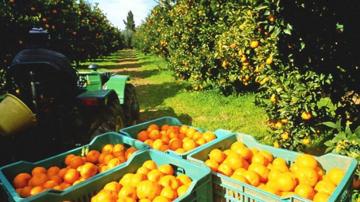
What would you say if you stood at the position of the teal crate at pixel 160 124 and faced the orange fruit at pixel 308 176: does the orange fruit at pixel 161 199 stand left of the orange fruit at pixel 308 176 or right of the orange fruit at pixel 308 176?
right

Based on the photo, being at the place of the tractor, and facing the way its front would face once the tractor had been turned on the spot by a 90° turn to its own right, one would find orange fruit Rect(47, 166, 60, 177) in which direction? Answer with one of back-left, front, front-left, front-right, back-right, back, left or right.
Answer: front-right

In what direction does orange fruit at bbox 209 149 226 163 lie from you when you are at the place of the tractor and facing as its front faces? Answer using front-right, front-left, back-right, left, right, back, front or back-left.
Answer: right

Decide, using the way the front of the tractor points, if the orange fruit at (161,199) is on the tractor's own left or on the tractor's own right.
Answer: on the tractor's own right

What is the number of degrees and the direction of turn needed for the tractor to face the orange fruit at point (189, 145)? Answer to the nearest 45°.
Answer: approximately 90° to its right

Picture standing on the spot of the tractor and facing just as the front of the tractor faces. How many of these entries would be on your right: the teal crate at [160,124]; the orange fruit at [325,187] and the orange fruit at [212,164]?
3

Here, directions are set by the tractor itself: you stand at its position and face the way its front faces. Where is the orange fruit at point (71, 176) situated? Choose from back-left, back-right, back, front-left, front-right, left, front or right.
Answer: back-right

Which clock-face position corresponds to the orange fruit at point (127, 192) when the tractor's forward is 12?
The orange fruit is roughly at 4 o'clock from the tractor.

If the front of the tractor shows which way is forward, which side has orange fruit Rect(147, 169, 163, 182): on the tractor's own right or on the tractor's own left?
on the tractor's own right

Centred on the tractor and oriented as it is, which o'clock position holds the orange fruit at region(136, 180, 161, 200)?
The orange fruit is roughly at 4 o'clock from the tractor.

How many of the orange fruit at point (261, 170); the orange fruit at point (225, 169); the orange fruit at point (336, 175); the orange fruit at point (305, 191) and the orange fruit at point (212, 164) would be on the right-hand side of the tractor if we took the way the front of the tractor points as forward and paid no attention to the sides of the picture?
5

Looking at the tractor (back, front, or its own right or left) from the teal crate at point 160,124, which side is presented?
right

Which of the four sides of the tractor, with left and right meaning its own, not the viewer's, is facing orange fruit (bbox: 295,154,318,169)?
right

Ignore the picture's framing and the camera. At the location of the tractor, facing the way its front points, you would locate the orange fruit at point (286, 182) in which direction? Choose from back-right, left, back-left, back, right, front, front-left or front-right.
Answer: right

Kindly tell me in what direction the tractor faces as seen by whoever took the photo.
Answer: facing away from the viewer and to the right of the viewer

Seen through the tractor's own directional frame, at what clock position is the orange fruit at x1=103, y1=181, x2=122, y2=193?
The orange fruit is roughly at 4 o'clock from the tractor.

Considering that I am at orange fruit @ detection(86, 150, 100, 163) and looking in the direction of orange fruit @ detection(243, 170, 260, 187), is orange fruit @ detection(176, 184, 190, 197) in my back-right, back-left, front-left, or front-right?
front-right

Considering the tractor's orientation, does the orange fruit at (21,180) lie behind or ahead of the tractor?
behind
